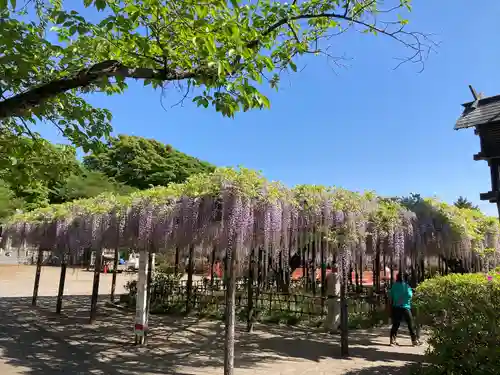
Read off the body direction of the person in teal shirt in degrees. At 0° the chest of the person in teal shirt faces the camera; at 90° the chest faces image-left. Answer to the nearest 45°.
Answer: approximately 180°

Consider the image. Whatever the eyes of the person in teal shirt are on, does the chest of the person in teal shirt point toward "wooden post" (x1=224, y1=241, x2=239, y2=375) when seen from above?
no
